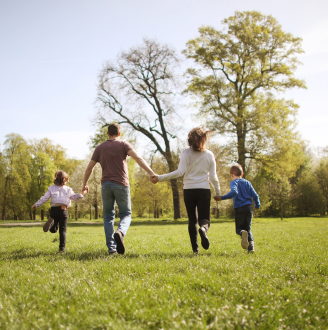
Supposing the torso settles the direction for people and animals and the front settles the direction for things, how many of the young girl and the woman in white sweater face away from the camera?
2

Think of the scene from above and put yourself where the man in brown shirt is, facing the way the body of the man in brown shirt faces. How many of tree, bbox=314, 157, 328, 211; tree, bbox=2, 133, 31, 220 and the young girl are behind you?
0

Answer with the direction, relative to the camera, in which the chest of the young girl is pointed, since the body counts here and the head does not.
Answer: away from the camera

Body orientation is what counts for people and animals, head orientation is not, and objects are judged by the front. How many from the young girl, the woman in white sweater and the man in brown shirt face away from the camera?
3

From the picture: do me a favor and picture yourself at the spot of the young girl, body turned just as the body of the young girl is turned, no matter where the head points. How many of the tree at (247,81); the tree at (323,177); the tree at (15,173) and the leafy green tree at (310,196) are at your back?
0

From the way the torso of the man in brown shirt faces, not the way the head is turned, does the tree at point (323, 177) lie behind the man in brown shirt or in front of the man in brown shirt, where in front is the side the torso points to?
in front

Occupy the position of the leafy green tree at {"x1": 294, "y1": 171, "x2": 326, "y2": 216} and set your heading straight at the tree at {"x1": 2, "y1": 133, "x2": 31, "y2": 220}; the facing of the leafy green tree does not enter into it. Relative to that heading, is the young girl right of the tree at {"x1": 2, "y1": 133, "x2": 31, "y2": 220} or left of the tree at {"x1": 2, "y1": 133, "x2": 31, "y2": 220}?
left

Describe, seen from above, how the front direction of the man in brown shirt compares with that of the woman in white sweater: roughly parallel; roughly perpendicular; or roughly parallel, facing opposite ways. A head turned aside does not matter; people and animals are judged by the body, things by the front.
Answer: roughly parallel

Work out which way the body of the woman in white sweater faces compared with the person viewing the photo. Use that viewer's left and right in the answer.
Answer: facing away from the viewer

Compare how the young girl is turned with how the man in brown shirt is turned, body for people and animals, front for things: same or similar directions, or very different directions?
same or similar directions

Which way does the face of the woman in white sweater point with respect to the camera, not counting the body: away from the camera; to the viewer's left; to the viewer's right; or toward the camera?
away from the camera

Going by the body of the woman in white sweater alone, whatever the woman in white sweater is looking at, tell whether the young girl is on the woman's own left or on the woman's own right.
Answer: on the woman's own left

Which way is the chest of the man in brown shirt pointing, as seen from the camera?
away from the camera

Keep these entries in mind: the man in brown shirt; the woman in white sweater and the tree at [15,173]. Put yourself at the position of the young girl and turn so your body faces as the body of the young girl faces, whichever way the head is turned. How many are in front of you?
1

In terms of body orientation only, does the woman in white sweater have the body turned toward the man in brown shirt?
no
